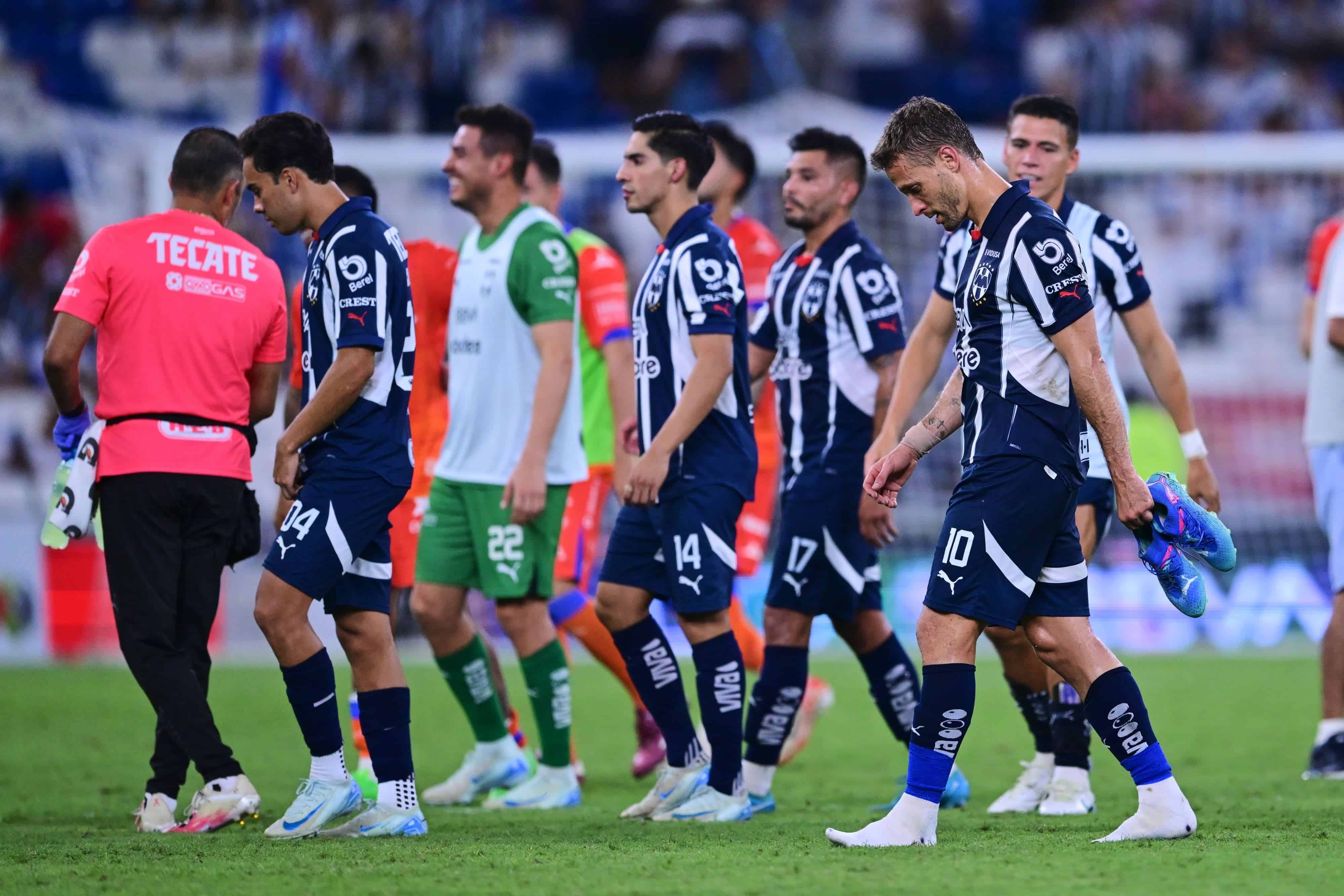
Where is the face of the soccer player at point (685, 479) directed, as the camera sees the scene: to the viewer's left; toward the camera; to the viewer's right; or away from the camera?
to the viewer's left

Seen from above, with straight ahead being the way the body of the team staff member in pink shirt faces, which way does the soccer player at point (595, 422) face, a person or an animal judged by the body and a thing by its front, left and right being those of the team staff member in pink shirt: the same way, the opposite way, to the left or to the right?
to the left

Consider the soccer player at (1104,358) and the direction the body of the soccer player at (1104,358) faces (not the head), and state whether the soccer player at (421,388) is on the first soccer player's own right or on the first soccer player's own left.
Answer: on the first soccer player's own right

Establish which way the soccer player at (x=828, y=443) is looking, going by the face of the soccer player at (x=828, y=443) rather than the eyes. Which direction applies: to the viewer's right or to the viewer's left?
to the viewer's left

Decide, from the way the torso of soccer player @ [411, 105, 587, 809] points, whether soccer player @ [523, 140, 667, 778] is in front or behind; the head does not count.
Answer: behind

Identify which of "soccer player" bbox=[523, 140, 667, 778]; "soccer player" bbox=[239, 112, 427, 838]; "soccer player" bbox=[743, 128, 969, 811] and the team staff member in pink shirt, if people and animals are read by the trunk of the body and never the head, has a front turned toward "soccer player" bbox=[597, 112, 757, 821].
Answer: "soccer player" bbox=[743, 128, 969, 811]

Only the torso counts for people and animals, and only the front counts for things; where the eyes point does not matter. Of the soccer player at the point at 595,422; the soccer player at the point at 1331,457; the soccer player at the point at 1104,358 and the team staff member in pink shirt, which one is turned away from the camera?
the team staff member in pink shirt

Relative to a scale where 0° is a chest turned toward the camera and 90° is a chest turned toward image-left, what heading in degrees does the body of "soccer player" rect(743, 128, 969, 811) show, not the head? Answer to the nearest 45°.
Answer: approximately 45°
